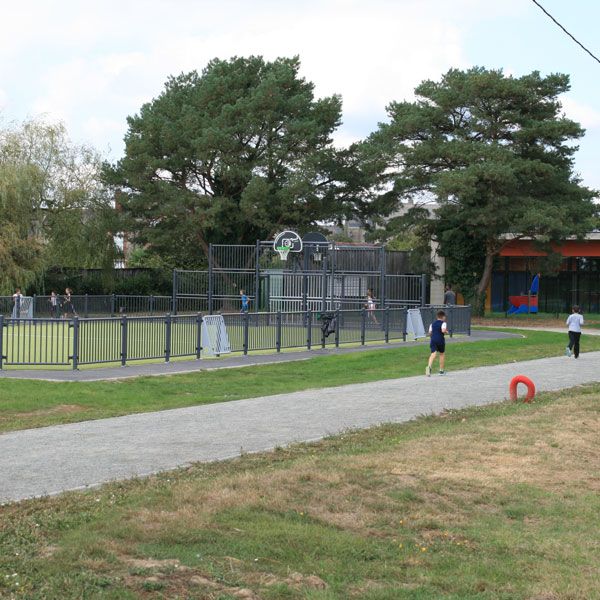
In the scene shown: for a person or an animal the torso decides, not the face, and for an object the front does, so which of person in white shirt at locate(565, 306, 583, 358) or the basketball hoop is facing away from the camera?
the person in white shirt

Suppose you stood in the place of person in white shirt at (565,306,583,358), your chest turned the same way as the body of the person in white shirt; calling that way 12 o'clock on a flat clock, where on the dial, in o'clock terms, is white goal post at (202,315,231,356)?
The white goal post is roughly at 8 o'clock from the person in white shirt.

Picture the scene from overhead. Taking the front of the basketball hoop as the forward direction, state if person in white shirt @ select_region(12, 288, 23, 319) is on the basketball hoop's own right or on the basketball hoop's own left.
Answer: on the basketball hoop's own right

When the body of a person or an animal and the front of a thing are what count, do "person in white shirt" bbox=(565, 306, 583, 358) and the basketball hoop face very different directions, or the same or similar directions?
very different directions

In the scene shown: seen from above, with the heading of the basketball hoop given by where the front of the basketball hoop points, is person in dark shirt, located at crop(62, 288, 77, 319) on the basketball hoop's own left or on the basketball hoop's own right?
on the basketball hoop's own right

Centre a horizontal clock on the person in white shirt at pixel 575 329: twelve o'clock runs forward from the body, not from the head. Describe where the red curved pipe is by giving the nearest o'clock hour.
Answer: The red curved pipe is roughly at 6 o'clock from the person in white shirt.

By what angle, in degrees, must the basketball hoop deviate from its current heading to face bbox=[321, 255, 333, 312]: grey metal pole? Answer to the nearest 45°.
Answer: approximately 90° to its left

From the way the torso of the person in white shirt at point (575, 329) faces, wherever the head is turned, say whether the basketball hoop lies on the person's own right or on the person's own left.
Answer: on the person's own left

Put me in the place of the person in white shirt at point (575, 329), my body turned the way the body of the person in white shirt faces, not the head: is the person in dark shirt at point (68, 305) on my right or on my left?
on my left

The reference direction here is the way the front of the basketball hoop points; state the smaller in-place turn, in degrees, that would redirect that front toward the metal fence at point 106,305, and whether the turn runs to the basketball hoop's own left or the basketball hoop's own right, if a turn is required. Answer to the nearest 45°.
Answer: approximately 90° to the basketball hoop's own right

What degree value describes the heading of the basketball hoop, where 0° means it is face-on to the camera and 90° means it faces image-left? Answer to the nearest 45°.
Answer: approximately 45°

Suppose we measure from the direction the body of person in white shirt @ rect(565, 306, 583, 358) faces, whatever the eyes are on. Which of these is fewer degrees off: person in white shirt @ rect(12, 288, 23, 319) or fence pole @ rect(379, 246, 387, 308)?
the fence pole

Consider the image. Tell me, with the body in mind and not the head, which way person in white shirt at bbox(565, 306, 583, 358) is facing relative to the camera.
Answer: away from the camera

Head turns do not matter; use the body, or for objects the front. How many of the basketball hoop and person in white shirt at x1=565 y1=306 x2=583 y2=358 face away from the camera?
1
